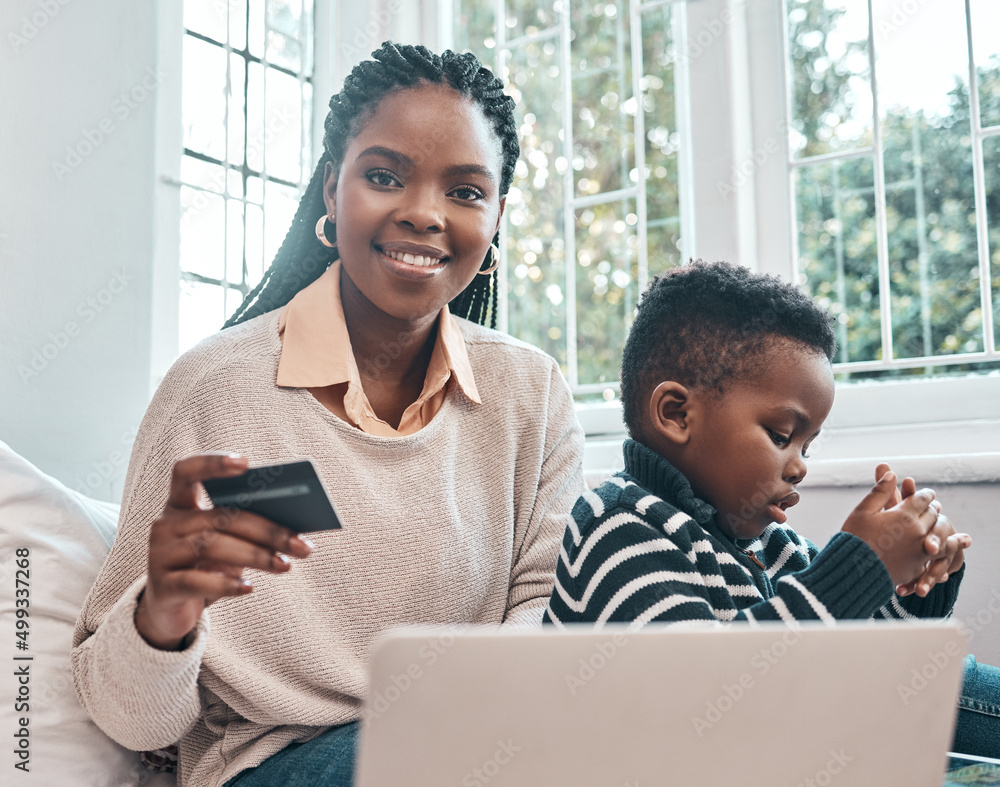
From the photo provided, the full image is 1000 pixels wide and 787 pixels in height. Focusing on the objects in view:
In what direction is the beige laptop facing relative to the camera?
away from the camera

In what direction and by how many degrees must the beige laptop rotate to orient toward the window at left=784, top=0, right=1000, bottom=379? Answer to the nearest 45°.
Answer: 0° — it already faces it

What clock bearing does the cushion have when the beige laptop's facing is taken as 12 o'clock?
The cushion is roughly at 10 o'clock from the beige laptop.

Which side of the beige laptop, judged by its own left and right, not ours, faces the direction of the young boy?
front

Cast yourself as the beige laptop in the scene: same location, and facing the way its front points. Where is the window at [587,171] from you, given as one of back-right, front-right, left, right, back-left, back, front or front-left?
front
